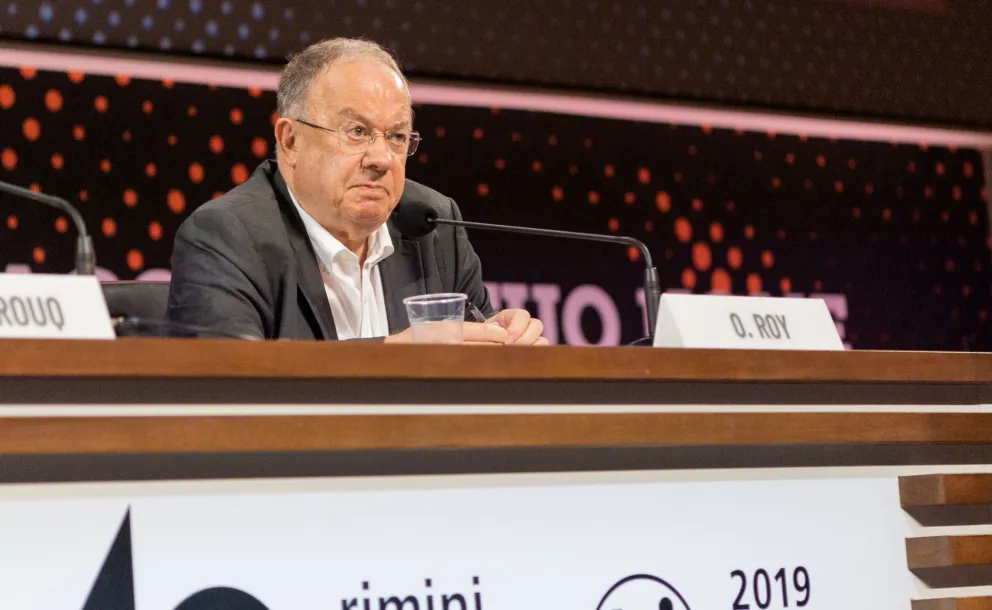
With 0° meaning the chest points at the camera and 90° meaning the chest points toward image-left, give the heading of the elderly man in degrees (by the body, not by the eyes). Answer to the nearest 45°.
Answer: approximately 315°

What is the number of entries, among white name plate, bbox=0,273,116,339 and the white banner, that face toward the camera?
2

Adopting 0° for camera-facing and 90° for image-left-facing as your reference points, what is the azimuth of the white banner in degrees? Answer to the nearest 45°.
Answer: approximately 0°

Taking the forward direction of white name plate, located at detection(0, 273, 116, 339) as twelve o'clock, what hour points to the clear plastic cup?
The clear plastic cup is roughly at 8 o'clock from the white name plate.

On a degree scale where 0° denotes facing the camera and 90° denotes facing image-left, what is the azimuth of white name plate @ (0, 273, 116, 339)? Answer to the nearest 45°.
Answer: approximately 0°

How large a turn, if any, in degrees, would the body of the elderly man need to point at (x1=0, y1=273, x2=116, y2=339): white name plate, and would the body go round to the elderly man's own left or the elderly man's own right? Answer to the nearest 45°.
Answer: approximately 45° to the elderly man's own right
